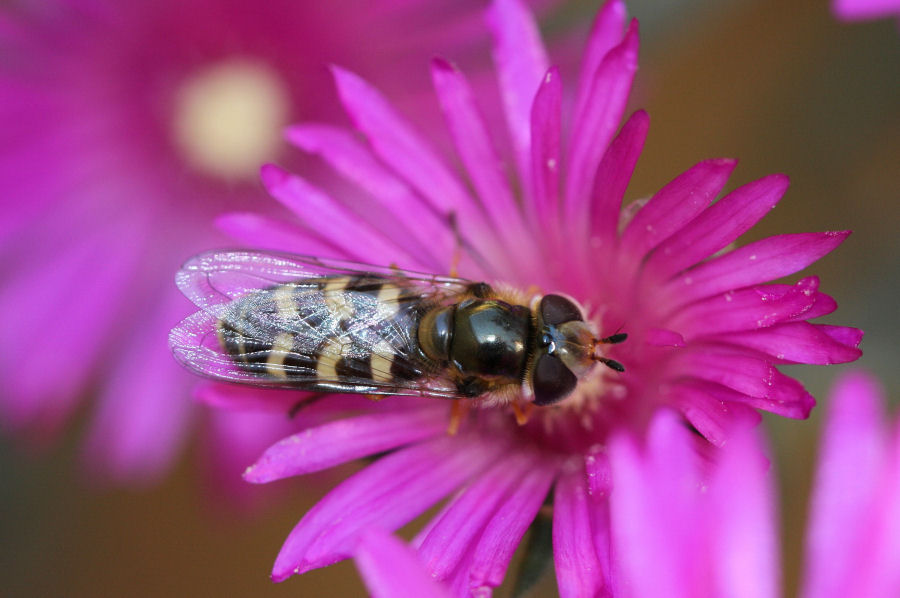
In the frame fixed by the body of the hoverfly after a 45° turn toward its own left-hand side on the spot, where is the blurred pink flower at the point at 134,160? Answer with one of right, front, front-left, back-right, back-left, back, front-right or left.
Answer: left

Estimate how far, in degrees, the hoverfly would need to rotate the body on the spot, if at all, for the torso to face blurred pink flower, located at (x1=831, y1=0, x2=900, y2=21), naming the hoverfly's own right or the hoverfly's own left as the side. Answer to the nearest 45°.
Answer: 0° — it already faces it

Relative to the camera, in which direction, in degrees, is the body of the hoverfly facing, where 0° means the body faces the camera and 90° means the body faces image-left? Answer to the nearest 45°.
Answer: approximately 270°
